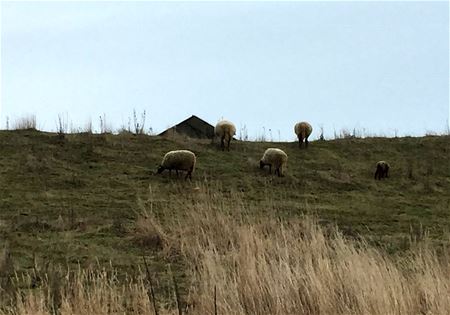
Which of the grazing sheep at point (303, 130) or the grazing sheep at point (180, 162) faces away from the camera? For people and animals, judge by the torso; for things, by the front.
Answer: the grazing sheep at point (303, 130)

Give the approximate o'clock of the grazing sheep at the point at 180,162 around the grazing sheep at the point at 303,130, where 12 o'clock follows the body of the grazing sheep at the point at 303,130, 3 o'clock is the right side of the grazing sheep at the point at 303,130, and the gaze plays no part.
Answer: the grazing sheep at the point at 180,162 is roughly at 7 o'clock from the grazing sheep at the point at 303,130.

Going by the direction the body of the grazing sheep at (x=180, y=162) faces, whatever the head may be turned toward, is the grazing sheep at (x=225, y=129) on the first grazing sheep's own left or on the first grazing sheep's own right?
on the first grazing sheep's own right

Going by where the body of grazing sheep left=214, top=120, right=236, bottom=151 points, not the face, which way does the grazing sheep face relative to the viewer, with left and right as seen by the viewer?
facing away from the viewer

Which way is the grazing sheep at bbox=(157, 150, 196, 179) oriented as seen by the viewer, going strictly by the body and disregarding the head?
to the viewer's left

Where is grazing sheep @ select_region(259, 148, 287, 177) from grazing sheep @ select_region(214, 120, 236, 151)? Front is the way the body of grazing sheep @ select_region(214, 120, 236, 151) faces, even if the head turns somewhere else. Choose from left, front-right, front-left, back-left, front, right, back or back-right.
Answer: back-right

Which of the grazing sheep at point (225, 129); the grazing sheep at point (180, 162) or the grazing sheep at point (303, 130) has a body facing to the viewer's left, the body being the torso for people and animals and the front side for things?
the grazing sheep at point (180, 162)

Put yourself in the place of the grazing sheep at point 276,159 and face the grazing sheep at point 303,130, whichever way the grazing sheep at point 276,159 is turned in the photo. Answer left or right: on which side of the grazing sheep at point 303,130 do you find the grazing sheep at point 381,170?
right

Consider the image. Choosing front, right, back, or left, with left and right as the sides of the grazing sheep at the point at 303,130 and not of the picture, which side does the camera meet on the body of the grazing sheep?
back

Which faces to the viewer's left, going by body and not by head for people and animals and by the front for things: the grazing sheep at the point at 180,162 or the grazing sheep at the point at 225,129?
the grazing sheep at the point at 180,162
